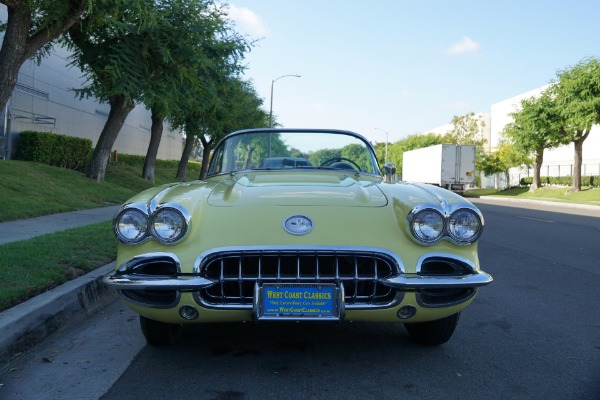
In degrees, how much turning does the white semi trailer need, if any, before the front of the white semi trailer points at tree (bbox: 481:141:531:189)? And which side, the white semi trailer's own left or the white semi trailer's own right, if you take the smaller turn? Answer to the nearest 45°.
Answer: approximately 45° to the white semi trailer's own right

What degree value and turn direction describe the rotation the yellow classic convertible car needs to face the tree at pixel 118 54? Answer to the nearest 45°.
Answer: approximately 180°

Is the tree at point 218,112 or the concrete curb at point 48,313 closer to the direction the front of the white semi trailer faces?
the tree

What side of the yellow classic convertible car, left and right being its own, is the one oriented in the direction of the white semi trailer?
back

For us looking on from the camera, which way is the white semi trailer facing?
facing away from the viewer and to the left of the viewer

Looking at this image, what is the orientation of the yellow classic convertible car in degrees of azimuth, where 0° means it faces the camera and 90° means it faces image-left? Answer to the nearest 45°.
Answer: approximately 0°

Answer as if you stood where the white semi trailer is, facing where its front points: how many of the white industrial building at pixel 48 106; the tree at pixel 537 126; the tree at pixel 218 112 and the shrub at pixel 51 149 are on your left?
3

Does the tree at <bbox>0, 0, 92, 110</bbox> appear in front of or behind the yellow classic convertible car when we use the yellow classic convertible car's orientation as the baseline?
behind

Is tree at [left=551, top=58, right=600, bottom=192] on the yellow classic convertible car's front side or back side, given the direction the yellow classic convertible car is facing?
on the back side

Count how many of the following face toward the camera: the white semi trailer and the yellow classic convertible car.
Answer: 1

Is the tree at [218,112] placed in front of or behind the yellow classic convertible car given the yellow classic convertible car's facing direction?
behind

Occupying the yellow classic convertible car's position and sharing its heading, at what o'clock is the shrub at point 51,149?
The shrub is roughly at 5 o'clock from the yellow classic convertible car.

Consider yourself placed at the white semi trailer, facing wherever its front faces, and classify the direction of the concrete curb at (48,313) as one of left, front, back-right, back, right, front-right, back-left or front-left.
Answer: back-left
